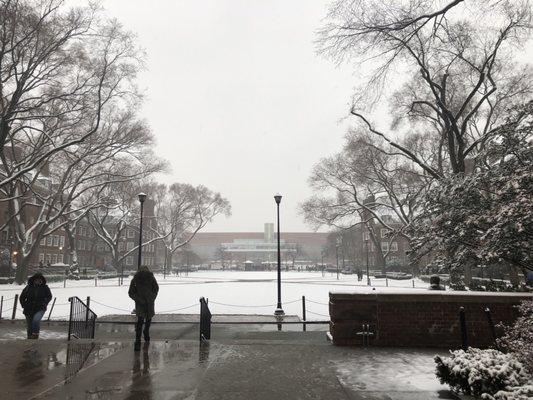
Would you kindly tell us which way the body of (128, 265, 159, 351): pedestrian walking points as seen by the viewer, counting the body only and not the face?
away from the camera

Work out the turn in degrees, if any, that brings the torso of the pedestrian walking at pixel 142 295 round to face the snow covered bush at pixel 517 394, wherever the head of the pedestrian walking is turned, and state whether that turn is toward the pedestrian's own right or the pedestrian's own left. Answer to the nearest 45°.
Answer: approximately 135° to the pedestrian's own right

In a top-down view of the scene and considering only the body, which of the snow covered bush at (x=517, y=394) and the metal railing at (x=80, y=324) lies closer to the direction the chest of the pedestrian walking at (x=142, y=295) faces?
the metal railing

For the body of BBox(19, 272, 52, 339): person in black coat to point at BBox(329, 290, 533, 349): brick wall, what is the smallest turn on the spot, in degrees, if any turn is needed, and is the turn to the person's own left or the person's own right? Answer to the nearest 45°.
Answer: approximately 45° to the person's own left

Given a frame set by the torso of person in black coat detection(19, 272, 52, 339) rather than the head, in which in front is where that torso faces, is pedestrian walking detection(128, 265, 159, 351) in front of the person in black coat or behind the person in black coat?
in front

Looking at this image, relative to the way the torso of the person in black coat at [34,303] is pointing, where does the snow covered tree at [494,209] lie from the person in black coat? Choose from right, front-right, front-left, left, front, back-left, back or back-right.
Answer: front-left

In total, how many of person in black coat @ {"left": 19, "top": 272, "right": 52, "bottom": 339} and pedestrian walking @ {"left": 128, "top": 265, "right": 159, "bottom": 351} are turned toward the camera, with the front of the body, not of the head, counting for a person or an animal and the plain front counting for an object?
1

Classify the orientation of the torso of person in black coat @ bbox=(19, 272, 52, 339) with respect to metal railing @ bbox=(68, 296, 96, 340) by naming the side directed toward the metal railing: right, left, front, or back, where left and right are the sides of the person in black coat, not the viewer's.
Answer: left

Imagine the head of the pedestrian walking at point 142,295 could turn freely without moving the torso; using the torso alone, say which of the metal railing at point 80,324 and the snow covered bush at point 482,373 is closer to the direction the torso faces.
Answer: the metal railing

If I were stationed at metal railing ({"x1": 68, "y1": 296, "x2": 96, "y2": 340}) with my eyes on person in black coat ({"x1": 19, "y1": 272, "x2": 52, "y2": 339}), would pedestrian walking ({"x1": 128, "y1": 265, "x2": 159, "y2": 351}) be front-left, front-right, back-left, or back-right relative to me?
back-left

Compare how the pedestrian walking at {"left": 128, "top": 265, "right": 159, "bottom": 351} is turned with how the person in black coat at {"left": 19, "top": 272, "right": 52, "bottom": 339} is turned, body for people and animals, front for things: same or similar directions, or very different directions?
very different directions
